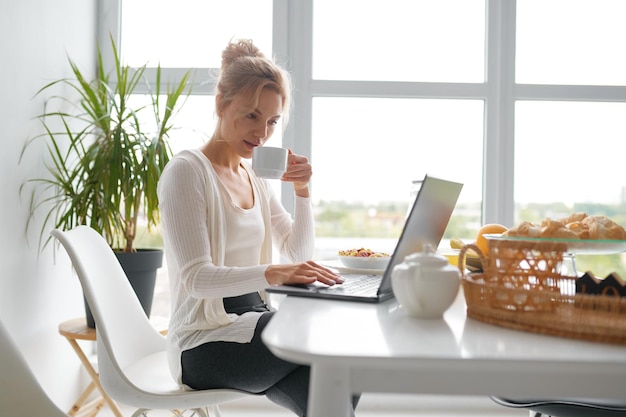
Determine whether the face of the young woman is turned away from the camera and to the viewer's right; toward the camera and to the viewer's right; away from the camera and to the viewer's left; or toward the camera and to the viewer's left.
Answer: toward the camera and to the viewer's right

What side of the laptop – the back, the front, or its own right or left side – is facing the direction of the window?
right

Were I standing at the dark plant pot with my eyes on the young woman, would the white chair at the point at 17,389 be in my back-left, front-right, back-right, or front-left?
front-right

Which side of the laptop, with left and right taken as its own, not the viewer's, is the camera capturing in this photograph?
left

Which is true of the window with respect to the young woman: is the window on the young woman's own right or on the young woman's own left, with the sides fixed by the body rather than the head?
on the young woman's own left

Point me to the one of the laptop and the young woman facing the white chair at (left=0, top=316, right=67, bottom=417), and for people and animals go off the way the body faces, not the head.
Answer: the laptop

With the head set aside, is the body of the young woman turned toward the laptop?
yes

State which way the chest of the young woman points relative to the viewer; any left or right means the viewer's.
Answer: facing the viewer and to the right of the viewer

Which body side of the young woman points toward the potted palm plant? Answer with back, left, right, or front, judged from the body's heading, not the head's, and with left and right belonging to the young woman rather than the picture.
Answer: back

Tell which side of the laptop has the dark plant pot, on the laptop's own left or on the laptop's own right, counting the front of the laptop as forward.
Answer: on the laptop's own right

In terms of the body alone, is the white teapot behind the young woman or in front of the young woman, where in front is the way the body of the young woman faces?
in front

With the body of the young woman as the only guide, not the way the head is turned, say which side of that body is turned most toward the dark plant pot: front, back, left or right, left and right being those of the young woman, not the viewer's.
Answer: back

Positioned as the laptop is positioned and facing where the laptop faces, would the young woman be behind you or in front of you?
in front
